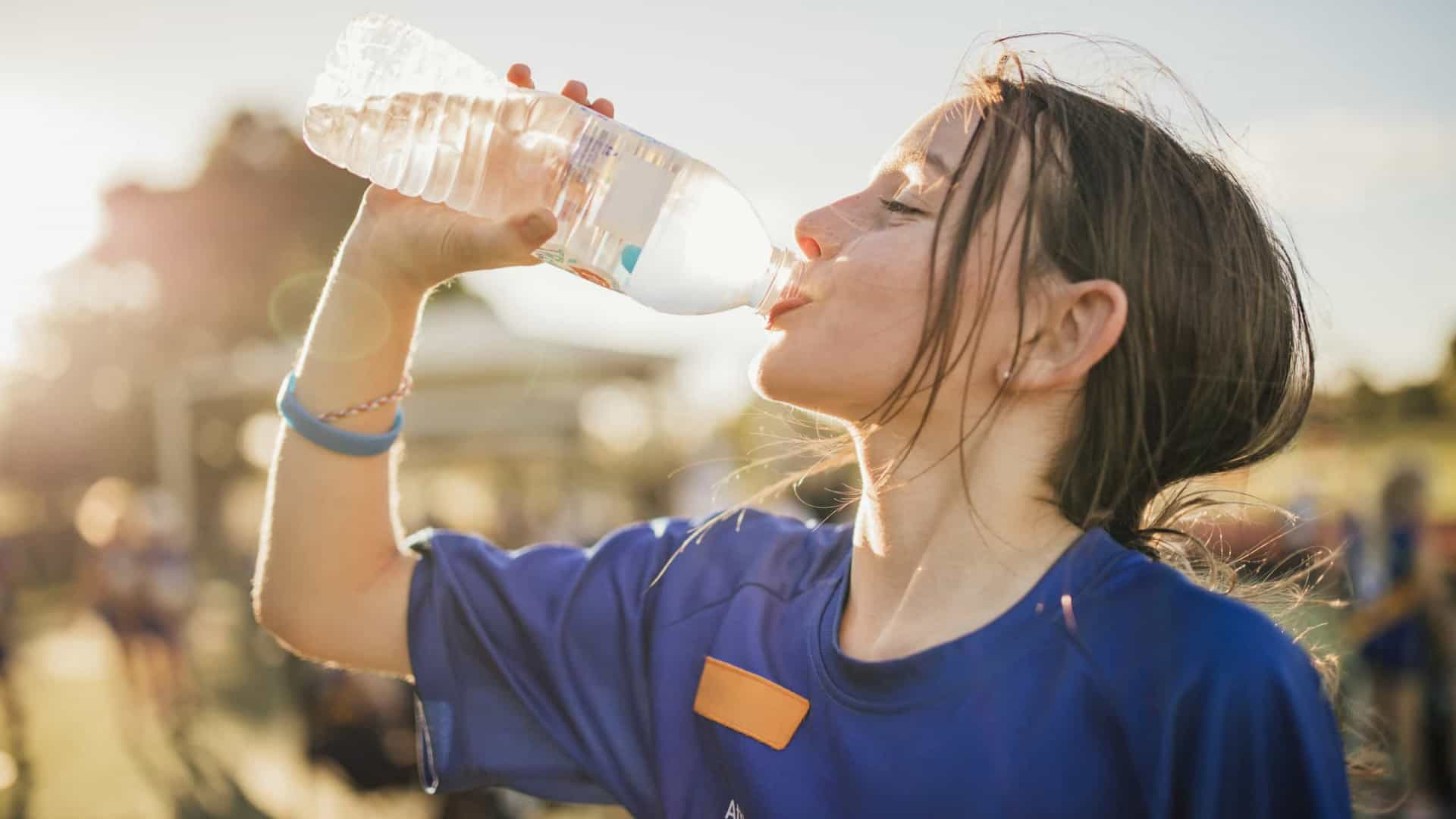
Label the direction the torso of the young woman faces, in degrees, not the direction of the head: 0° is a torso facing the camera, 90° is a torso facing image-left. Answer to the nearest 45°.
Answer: approximately 45°

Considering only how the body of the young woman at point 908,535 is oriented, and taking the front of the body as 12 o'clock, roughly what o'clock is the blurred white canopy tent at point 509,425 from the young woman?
The blurred white canopy tent is roughly at 4 o'clock from the young woman.

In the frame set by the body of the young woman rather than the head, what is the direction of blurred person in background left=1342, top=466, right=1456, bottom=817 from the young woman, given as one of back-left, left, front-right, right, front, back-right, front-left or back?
back

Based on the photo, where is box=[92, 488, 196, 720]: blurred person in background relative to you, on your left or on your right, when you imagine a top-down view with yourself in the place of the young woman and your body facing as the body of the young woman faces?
on your right

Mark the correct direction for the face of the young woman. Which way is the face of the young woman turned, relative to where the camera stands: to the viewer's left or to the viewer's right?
to the viewer's left
